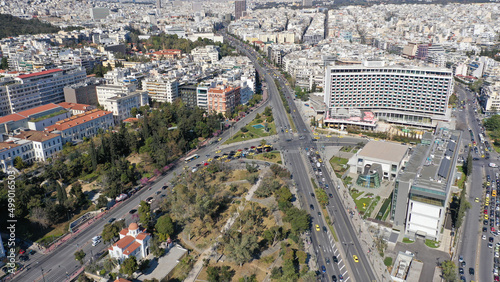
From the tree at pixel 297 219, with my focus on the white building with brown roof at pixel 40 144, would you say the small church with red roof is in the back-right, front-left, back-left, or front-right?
front-left

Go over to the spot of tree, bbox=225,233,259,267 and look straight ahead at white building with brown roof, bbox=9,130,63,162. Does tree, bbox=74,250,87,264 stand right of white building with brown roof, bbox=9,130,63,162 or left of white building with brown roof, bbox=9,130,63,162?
left

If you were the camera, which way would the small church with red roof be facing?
facing the viewer and to the left of the viewer

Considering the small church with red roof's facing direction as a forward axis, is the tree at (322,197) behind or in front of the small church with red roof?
behind

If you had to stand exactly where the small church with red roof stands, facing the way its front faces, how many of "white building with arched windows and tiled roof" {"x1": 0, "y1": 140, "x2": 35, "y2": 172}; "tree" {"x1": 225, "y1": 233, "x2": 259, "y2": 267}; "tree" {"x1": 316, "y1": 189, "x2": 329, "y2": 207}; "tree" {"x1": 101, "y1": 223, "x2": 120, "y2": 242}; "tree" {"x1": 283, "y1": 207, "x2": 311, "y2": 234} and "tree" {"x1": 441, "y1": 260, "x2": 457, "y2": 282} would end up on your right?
2

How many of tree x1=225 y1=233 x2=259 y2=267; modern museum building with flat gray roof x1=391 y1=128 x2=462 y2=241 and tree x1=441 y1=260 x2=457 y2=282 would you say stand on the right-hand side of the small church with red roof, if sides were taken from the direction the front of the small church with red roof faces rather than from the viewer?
0

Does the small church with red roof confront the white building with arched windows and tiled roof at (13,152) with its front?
no

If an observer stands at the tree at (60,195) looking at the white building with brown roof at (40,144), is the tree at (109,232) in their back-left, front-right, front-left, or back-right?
back-right

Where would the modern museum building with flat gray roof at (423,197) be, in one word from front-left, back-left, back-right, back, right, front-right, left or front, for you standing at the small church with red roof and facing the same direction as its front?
back-left

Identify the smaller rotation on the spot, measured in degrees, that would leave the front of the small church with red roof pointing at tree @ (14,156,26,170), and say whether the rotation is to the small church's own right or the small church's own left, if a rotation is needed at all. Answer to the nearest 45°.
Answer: approximately 90° to the small church's own right

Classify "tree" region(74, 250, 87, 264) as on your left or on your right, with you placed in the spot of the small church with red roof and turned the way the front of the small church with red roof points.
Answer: on your right

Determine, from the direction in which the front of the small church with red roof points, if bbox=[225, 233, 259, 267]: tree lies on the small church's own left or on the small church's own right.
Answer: on the small church's own left

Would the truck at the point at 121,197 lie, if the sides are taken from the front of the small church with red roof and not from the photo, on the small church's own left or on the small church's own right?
on the small church's own right

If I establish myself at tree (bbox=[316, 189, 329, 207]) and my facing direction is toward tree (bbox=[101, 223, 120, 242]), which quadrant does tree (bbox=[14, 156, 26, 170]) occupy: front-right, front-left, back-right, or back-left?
front-right

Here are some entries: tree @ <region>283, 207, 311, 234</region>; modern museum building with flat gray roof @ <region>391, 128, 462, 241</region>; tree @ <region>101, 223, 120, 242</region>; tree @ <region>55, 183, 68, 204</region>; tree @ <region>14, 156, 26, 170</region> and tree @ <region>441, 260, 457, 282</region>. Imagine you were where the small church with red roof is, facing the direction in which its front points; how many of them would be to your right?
3

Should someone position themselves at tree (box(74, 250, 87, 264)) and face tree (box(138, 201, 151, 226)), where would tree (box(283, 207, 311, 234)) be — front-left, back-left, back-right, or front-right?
front-right

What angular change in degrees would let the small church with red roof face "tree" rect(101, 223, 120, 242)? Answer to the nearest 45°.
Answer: approximately 90° to its right

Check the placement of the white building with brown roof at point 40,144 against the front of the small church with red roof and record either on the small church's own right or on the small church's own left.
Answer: on the small church's own right

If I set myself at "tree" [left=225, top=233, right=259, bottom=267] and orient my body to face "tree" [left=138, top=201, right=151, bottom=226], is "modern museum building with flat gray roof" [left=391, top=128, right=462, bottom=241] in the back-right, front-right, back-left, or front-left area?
back-right
